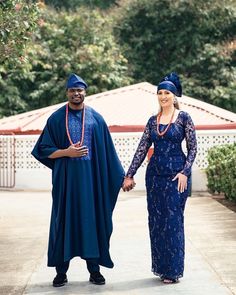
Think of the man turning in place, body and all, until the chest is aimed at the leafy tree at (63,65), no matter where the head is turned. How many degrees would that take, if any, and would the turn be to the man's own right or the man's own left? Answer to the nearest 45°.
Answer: approximately 180°

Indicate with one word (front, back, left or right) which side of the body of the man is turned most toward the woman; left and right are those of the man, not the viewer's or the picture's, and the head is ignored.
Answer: left

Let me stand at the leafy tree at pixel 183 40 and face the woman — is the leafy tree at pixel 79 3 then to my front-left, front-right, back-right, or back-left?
back-right

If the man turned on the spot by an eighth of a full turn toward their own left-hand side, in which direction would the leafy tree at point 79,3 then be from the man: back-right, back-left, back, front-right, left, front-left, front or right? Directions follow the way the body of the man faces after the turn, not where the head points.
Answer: back-left

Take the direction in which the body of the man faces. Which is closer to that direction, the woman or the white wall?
the woman

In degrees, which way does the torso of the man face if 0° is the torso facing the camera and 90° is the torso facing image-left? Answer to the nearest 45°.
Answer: approximately 0°

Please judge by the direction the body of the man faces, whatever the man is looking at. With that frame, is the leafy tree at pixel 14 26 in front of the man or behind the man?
behind
